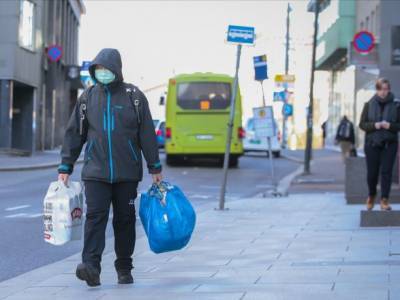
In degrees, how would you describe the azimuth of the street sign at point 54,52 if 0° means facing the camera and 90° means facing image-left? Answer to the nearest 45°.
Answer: approximately 0°

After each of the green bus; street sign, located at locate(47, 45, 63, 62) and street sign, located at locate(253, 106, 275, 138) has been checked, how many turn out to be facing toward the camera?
2

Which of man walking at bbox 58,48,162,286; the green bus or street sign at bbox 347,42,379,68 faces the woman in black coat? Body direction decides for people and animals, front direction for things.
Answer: the street sign

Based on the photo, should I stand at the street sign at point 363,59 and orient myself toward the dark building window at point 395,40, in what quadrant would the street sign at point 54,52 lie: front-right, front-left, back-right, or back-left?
back-right

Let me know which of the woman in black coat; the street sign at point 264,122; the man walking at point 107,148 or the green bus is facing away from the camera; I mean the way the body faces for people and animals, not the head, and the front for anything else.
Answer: the green bus

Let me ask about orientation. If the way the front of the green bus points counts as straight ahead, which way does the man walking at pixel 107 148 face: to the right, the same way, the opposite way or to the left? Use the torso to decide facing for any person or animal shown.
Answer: the opposite way

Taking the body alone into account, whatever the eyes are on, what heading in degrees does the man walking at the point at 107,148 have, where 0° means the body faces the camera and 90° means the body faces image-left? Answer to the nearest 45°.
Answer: approximately 0°

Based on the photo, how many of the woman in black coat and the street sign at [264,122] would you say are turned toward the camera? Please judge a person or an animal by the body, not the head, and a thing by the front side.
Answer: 2
